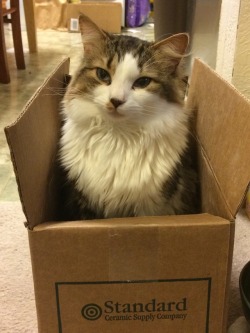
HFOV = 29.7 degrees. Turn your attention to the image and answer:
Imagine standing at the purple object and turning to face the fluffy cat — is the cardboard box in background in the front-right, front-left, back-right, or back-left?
front-right

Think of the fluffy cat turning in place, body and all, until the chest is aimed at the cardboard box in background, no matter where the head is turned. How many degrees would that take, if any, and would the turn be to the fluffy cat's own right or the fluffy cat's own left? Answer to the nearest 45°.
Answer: approximately 180°

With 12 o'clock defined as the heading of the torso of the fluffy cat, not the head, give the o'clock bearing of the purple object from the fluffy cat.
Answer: The purple object is roughly at 6 o'clock from the fluffy cat.

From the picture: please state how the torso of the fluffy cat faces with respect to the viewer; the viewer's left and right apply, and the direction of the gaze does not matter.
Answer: facing the viewer

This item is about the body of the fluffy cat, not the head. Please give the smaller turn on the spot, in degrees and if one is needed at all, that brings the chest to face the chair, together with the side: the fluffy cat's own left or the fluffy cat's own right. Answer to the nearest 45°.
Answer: approximately 180°
